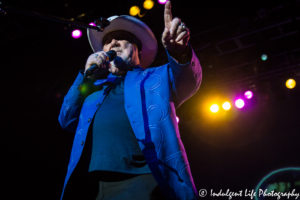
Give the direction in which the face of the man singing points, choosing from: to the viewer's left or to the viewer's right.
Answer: to the viewer's left

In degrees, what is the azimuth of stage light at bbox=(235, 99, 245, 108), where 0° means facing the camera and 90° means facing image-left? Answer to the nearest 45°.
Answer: approximately 0°

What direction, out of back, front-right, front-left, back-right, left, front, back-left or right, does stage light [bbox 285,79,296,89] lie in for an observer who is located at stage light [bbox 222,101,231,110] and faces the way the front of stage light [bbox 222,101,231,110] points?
left

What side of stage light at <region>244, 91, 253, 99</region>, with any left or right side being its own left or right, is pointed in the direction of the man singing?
front

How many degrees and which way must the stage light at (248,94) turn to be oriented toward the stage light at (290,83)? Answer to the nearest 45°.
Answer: approximately 90° to its left

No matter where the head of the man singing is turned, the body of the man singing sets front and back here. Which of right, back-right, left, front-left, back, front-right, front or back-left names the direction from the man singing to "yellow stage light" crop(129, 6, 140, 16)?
back-right

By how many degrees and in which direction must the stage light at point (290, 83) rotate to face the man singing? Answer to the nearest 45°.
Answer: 0° — it already faces them

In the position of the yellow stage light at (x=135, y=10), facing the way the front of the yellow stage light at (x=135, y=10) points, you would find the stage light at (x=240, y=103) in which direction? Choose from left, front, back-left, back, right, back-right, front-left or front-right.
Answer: back-left
